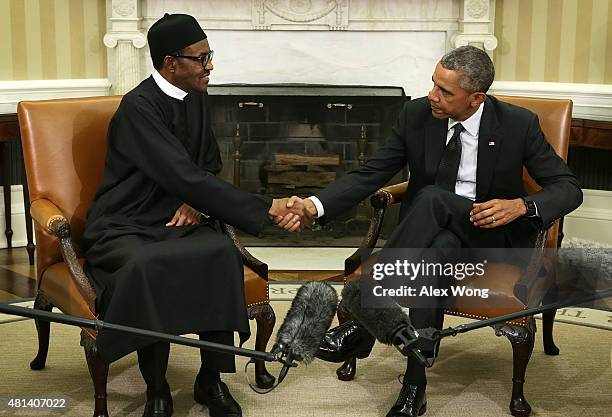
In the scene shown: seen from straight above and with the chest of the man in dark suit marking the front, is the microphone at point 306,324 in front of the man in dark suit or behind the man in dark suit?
in front

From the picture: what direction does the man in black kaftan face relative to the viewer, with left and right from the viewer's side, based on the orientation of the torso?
facing the viewer and to the right of the viewer

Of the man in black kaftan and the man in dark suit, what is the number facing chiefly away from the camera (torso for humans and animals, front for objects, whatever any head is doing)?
0

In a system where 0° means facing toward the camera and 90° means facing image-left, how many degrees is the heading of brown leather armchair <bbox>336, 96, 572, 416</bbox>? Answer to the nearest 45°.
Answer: approximately 45°

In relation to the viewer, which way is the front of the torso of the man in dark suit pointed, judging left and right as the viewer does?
facing the viewer and to the left of the viewer

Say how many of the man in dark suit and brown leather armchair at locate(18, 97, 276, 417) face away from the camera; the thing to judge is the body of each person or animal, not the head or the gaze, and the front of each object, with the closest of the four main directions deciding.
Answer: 0

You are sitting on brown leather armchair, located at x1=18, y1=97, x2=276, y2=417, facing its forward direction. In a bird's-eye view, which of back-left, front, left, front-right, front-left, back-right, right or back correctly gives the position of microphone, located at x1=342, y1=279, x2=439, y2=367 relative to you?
front

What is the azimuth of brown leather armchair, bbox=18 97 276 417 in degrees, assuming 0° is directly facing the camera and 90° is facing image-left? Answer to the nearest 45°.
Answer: approximately 315°

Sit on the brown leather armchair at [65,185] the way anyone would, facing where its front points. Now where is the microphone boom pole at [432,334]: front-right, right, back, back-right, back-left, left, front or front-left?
front

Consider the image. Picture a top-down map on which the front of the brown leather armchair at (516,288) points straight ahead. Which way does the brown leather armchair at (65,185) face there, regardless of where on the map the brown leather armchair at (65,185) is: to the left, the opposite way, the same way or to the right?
to the left

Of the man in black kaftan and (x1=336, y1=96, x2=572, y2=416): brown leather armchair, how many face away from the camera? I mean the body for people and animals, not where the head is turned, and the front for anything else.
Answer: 0

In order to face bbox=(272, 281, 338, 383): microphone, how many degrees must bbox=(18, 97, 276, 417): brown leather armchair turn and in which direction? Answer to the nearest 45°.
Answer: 0° — it already faces it

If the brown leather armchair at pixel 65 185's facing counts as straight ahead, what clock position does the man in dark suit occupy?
The man in dark suit is roughly at 11 o'clock from the brown leather armchair.

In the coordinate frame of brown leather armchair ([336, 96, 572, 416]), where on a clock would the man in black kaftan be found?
The man in black kaftan is roughly at 1 o'clock from the brown leather armchair.

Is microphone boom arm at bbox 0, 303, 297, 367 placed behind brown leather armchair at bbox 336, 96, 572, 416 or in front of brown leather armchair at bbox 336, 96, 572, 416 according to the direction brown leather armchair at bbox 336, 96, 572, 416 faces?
in front

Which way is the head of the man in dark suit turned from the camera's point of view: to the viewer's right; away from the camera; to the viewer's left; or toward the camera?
to the viewer's left

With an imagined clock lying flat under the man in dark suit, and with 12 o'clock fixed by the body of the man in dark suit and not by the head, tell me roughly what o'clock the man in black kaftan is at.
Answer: The man in black kaftan is roughly at 1 o'clock from the man in dark suit.
